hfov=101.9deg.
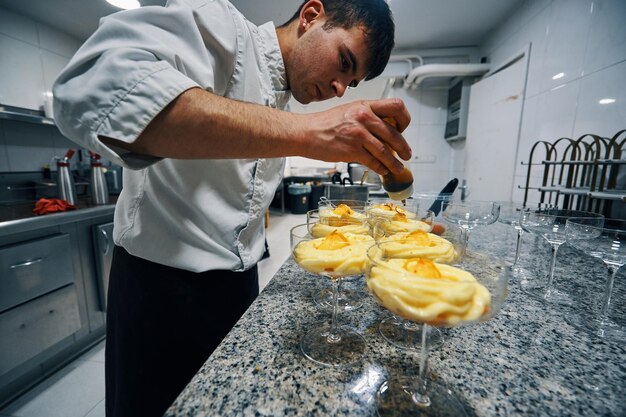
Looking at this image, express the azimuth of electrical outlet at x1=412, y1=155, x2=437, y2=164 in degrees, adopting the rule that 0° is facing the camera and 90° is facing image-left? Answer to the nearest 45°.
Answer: approximately 0°

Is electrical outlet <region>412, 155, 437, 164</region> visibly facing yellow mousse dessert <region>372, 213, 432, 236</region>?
yes

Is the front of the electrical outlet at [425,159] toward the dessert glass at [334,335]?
yes

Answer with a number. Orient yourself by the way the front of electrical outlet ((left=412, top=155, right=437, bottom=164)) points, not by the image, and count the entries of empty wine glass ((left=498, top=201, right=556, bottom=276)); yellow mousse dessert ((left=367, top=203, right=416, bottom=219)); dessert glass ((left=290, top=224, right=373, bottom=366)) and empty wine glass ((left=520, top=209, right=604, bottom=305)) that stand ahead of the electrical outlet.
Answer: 4

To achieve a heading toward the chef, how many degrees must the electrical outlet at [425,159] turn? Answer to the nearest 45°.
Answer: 0° — it already faces them

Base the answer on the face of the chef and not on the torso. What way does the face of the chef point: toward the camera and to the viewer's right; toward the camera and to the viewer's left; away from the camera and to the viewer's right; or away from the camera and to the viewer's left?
toward the camera and to the viewer's right

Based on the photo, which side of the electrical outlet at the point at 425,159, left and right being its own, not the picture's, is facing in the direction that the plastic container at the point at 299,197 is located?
right

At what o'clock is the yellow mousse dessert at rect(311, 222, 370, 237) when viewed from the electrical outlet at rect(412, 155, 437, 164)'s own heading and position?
The yellow mousse dessert is roughly at 12 o'clock from the electrical outlet.

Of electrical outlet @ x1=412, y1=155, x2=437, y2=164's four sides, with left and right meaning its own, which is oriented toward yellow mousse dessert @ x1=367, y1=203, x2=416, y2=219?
front

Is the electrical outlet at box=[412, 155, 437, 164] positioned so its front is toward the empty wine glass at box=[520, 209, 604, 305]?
yes

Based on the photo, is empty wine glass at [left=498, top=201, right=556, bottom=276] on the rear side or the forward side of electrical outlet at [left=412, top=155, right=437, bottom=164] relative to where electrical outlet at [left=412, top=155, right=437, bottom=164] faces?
on the forward side

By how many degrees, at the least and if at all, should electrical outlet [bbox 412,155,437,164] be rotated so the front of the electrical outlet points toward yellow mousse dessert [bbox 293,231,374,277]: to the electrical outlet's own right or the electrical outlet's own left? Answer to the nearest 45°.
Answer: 0° — it already faces it

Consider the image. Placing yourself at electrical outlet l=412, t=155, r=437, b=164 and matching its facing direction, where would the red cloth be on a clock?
The red cloth is roughly at 1 o'clock from the electrical outlet.

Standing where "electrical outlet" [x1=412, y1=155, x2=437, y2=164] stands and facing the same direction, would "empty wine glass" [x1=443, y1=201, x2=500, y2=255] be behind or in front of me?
in front

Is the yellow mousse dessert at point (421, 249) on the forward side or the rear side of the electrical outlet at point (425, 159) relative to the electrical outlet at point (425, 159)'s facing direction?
on the forward side
